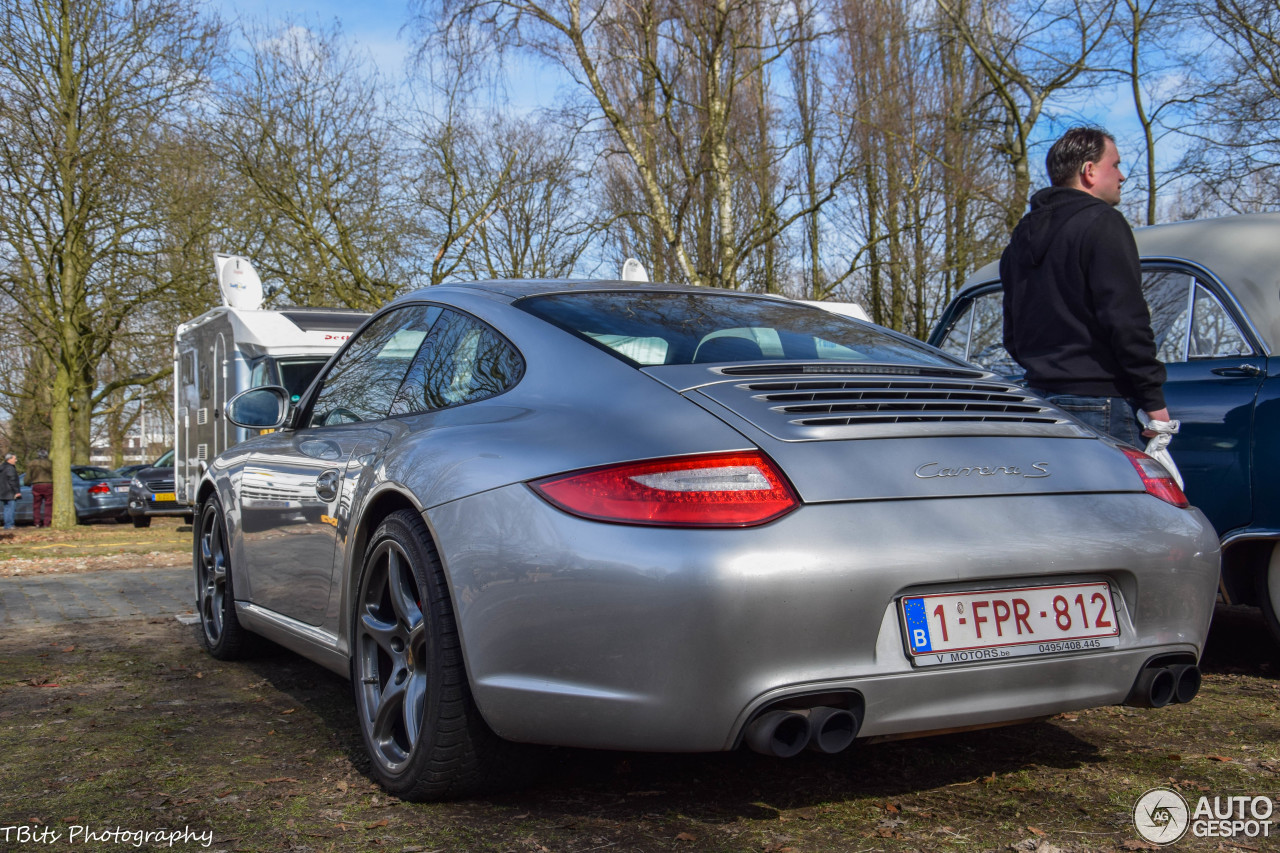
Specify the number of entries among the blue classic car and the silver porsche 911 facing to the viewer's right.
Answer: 0

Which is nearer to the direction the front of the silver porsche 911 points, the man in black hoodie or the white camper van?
the white camper van

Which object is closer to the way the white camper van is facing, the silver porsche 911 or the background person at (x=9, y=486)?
the silver porsche 911

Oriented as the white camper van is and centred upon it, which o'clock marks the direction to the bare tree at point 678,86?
The bare tree is roughly at 10 o'clock from the white camper van.

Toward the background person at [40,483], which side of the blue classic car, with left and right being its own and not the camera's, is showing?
front

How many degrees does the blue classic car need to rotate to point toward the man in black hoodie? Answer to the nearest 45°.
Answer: approximately 90° to its left

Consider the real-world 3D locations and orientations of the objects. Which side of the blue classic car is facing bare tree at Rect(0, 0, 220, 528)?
front

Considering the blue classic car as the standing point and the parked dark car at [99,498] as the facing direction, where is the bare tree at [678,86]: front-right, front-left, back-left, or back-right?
front-right

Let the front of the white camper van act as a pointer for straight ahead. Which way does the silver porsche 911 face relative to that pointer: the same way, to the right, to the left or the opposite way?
the opposite way

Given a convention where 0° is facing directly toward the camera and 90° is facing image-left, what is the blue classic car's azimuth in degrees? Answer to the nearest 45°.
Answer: approximately 135°

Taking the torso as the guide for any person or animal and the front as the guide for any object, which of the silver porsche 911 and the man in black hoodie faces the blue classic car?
the man in black hoodie

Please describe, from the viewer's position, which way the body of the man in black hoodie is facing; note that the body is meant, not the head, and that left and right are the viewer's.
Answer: facing away from the viewer and to the right of the viewer

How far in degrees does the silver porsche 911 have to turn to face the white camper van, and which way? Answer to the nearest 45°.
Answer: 0° — it already faces it

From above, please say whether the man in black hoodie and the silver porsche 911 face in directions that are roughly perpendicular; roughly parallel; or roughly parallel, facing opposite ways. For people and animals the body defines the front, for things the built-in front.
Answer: roughly perpendicular
